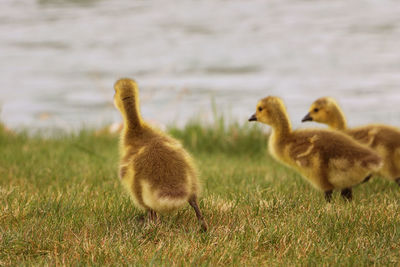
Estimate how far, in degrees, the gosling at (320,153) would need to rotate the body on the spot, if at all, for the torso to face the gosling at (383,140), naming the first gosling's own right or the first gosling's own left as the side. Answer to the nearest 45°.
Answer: approximately 135° to the first gosling's own right

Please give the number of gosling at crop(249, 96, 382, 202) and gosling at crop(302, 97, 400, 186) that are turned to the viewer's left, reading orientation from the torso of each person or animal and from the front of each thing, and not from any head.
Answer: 2

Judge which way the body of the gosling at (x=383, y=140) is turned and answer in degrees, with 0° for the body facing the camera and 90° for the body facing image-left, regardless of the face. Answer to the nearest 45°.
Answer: approximately 90°

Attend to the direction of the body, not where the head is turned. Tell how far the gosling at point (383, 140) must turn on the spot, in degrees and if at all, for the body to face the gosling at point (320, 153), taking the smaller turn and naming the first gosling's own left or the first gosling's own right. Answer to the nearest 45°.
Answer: approximately 45° to the first gosling's own left

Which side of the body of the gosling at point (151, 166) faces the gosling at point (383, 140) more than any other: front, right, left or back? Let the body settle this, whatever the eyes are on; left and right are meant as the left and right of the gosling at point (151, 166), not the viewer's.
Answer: right

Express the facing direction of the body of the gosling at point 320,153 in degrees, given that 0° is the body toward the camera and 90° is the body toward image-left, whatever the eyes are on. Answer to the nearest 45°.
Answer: approximately 90°

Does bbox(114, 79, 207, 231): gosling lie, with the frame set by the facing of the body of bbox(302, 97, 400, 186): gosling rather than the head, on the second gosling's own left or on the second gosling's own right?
on the second gosling's own left

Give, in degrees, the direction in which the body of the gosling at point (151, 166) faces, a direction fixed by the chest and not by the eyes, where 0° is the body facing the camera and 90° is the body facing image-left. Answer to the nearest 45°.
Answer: approximately 135°
